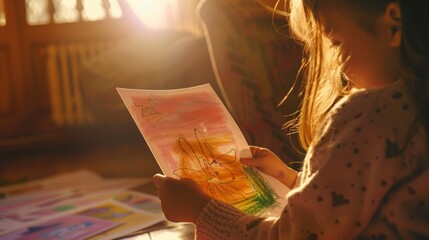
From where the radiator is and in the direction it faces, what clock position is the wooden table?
The wooden table is roughly at 12 o'clock from the radiator.

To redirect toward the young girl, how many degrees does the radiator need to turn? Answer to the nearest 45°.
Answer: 0° — it already faces them

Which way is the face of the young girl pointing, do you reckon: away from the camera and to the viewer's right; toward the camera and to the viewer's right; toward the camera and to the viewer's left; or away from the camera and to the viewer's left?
away from the camera and to the viewer's left

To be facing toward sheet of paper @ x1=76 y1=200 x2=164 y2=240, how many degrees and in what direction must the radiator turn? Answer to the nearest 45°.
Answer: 0° — it already faces it

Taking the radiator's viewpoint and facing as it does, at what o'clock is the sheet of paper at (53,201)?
The sheet of paper is roughly at 12 o'clock from the radiator.

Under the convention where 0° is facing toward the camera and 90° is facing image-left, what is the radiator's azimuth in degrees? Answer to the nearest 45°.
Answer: approximately 0°
